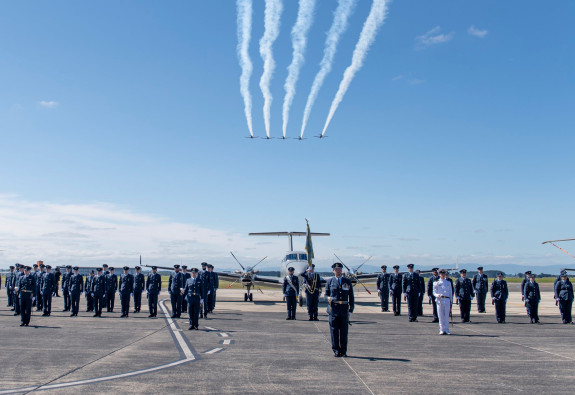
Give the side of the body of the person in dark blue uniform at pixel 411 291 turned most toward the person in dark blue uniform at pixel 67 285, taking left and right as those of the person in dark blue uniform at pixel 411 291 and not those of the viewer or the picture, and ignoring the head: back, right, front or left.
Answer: right

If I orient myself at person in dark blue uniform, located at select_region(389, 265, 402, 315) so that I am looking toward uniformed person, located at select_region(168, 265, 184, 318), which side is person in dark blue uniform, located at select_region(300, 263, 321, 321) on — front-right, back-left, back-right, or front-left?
front-left

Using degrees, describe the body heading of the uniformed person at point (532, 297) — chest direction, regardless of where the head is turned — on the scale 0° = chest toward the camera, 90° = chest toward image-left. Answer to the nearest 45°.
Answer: approximately 0°

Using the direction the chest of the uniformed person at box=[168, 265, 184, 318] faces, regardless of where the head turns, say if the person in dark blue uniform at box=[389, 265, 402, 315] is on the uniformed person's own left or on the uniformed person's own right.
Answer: on the uniformed person's own left

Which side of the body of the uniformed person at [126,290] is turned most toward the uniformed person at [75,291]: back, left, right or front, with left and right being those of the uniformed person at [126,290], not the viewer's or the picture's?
right

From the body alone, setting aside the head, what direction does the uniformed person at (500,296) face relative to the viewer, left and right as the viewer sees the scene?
facing the viewer

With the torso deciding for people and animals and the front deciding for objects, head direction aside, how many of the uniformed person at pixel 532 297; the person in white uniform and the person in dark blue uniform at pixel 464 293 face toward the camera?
3

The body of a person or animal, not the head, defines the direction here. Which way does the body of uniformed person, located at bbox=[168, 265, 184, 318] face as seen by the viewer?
toward the camera

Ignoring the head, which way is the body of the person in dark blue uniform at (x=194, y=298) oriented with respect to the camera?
toward the camera

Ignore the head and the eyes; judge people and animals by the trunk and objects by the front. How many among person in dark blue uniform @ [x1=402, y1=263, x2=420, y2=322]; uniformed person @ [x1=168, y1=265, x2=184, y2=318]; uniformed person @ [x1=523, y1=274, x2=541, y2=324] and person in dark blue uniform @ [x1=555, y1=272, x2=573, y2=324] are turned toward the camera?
4

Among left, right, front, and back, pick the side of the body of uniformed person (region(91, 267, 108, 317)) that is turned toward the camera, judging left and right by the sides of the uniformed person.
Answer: front

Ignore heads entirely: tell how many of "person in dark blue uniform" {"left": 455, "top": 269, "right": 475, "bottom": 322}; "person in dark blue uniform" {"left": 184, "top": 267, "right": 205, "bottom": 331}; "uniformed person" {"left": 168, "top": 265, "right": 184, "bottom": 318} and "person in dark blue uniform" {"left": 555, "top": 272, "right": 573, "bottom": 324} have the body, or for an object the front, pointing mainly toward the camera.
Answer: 4

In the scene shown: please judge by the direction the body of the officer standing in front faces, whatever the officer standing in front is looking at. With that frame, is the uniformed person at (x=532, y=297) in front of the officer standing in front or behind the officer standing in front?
behind

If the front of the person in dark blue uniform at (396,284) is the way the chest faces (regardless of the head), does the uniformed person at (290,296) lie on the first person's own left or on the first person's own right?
on the first person's own right
